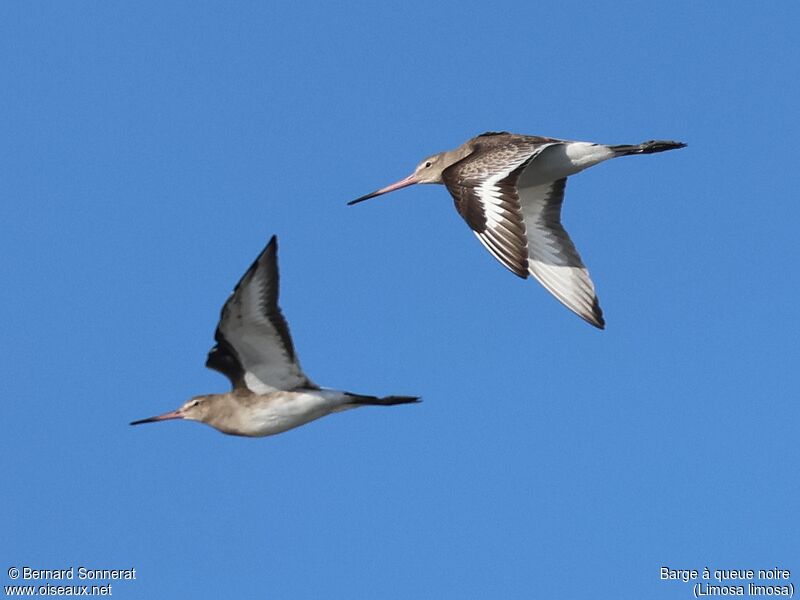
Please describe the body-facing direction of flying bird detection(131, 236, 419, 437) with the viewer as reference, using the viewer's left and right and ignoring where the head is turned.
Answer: facing to the left of the viewer

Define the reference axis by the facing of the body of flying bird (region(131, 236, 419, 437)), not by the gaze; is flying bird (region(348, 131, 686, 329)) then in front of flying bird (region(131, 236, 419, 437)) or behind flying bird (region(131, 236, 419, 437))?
behind

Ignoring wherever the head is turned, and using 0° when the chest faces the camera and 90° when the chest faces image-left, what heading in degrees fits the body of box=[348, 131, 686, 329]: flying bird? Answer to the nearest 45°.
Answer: approximately 90°

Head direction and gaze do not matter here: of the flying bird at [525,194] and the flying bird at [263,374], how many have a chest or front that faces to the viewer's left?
2
